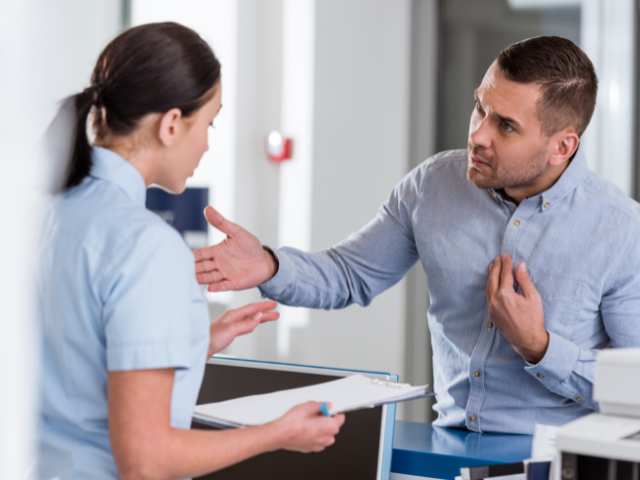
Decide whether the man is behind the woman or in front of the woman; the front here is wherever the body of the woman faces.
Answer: in front

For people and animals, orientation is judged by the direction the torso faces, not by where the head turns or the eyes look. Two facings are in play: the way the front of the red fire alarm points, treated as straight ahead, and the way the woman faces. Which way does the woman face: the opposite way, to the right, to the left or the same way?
the opposite way

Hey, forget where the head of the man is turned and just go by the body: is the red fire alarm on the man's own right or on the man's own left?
on the man's own right

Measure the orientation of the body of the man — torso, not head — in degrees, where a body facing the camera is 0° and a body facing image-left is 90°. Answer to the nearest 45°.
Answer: approximately 45°

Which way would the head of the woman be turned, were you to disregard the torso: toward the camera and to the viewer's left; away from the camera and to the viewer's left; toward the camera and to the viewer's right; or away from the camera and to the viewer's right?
away from the camera and to the viewer's right

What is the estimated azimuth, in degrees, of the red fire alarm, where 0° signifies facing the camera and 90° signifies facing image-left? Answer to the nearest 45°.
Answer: approximately 45°

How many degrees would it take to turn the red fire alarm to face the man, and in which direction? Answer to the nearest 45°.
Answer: approximately 45° to its left
